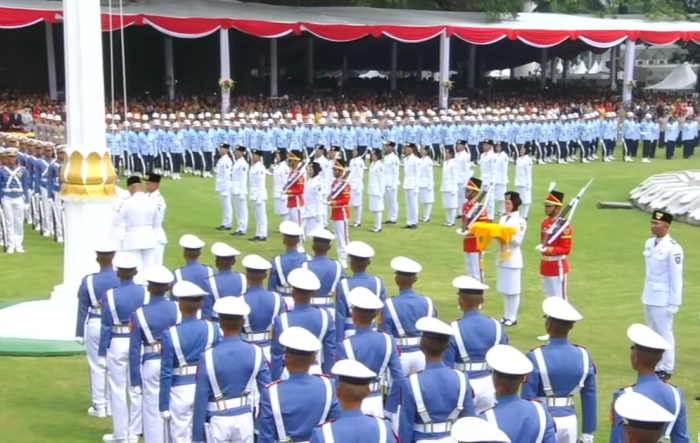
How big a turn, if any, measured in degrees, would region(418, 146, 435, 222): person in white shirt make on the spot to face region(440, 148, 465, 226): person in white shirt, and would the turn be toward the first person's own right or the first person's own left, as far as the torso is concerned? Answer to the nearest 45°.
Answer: approximately 135° to the first person's own left

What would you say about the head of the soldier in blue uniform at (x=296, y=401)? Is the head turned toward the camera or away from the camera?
away from the camera

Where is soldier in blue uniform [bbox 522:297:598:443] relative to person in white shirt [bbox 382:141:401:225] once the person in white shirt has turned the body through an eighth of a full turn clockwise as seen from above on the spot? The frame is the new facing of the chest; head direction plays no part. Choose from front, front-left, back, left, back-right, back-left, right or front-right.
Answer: left

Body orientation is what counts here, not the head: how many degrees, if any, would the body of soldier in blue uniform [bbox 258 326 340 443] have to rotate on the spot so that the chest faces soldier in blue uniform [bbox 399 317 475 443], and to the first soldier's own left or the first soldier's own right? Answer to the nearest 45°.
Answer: approximately 90° to the first soldier's own right

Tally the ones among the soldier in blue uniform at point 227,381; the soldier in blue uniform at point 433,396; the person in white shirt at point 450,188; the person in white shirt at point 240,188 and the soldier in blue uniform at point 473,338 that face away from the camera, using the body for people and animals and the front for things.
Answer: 3

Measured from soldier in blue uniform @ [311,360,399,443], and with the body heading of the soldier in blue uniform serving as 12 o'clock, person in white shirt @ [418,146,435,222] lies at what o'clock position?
The person in white shirt is roughly at 12 o'clock from the soldier in blue uniform.

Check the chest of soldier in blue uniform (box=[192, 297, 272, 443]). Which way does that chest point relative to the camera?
away from the camera

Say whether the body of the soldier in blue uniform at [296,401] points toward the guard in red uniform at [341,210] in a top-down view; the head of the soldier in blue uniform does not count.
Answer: yes

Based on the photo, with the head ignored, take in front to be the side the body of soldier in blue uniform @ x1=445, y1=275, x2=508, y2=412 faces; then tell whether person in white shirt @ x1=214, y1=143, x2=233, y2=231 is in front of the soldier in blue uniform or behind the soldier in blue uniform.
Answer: in front

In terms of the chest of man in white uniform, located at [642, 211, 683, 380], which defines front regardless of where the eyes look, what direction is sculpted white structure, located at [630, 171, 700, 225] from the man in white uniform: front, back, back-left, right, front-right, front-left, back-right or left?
back-right

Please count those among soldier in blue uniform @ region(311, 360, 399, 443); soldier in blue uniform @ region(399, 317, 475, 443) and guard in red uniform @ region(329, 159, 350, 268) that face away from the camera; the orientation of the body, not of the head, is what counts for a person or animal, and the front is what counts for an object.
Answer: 2

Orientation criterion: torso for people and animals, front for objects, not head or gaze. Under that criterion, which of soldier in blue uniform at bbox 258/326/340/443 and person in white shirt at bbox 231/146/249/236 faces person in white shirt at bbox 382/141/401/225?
the soldier in blue uniform

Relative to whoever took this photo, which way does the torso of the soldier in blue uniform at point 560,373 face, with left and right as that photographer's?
facing away from the viewer

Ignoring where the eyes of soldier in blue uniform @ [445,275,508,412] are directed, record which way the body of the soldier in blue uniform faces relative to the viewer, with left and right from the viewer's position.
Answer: facing away from the viewer

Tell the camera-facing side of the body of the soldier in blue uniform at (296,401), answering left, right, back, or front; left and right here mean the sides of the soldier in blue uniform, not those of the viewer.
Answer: back

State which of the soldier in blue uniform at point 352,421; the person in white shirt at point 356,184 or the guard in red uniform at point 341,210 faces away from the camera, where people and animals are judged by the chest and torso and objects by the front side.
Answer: the soldier in blue uniform

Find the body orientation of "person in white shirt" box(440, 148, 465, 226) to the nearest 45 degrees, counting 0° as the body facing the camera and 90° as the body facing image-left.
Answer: approximately 45°

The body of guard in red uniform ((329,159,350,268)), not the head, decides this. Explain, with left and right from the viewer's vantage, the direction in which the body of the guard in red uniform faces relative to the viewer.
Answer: facing the viewer and to the left of the viewer

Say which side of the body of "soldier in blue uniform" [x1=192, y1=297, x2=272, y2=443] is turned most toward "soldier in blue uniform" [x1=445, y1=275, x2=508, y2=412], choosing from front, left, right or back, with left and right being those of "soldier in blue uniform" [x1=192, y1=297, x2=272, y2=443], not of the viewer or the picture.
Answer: right
